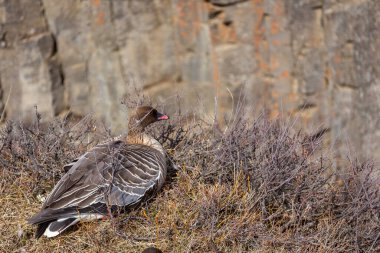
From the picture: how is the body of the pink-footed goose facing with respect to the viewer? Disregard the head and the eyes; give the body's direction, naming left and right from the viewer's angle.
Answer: facing away from the viewer and to the right of the viewer
